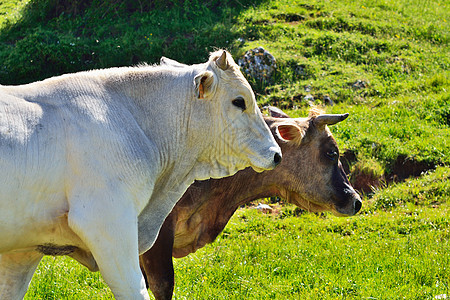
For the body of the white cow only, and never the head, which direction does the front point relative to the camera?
to the viewer's right

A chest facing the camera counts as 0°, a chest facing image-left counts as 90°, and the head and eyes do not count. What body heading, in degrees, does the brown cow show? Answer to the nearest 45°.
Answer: approximately 270°
